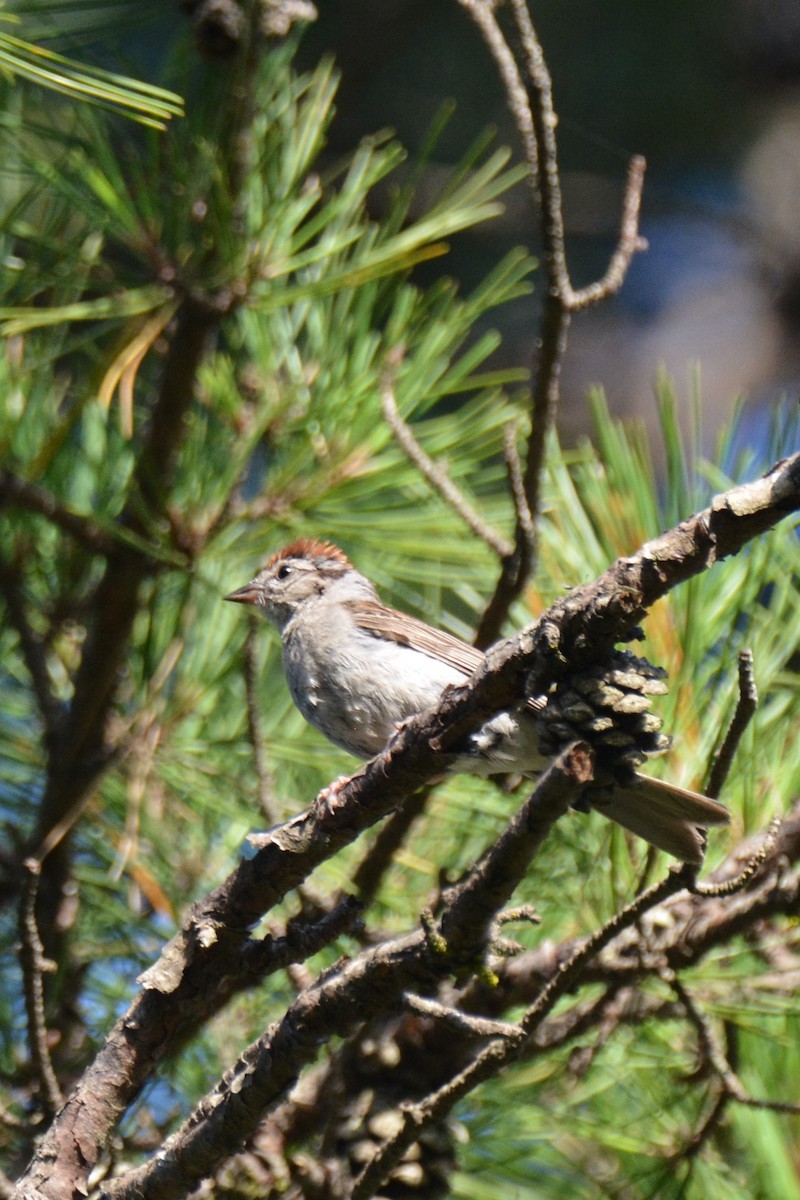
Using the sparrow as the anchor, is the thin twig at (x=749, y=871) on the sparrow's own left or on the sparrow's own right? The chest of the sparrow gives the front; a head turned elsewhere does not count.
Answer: on the sparrow's own left

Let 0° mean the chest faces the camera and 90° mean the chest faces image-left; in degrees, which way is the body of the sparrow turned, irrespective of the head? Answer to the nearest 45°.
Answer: approximately 90°

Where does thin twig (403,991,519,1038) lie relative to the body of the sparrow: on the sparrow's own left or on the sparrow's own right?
on the sparrow's own left
